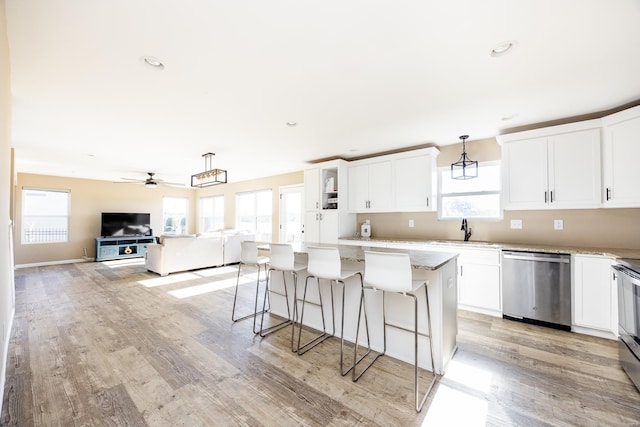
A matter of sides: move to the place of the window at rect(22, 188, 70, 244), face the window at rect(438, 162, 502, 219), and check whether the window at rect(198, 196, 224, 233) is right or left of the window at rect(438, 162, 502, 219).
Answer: left

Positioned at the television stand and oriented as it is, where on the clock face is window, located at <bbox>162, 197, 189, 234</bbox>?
The window is roughly at 8 o'clock from the television stand.

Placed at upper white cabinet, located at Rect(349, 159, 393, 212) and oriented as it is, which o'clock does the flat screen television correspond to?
The flat screen television is roughly at 2 o'clock from the upper white cabinet.

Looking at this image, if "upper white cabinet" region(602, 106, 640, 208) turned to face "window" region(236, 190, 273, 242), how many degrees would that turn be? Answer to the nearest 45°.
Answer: approximately 45° to its right

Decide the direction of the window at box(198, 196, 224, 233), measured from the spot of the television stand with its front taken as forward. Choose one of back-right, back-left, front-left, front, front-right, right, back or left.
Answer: left

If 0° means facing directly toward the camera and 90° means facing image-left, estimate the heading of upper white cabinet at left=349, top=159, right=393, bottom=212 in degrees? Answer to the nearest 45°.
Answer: approximately 45°

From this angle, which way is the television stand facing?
toward the camera

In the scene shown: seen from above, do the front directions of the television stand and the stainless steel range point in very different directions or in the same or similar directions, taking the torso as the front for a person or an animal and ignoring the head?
very different directions

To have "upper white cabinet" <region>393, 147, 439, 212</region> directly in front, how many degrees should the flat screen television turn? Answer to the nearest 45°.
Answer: approximately 45° to its left

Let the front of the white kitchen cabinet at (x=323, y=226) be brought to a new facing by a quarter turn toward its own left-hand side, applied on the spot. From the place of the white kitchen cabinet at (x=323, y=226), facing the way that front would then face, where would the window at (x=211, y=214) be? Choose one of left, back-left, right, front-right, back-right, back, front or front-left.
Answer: back

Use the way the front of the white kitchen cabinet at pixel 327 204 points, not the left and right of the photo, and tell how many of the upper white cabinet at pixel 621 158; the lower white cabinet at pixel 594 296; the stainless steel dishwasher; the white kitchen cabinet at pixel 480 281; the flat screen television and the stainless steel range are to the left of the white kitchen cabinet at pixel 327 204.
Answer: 5

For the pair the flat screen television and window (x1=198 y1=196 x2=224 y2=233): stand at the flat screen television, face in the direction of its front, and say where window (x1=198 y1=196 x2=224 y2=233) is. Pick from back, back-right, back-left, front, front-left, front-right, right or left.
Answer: left

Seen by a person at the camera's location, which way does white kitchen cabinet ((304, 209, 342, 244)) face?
facing the viewer and to the left of the viewer

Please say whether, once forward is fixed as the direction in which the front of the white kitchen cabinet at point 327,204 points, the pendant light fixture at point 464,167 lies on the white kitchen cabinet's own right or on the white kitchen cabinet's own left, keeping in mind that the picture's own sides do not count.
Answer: on the white kitchen cabinet's own left

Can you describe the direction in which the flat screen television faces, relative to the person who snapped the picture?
facing the viewer
